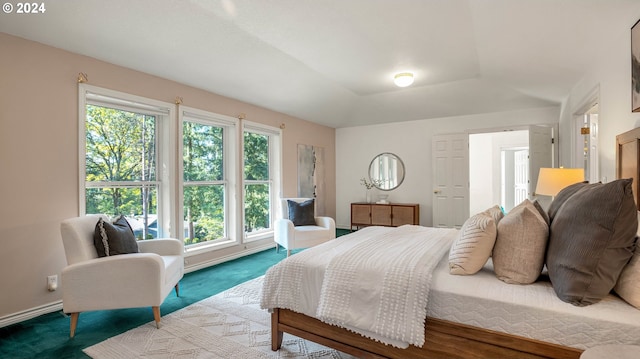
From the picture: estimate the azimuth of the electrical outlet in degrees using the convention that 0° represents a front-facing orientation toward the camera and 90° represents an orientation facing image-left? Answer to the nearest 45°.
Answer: approximately 315°

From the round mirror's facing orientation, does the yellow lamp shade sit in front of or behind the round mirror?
in front

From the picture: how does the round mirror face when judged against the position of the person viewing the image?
facing the viewer

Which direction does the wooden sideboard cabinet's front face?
toward the camera

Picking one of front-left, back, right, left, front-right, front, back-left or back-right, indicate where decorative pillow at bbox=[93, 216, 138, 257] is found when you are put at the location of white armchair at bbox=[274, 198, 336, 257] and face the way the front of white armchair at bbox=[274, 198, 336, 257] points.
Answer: right

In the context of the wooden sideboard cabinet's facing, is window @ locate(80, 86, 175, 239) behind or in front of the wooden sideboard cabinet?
in front

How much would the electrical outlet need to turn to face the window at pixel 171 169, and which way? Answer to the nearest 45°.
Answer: approximately 45° to its left

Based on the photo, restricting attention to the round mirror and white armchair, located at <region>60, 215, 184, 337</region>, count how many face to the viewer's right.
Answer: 1

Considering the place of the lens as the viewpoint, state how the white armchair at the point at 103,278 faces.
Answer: facing to the right of the viewer

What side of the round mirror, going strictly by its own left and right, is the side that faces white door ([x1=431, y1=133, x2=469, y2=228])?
left

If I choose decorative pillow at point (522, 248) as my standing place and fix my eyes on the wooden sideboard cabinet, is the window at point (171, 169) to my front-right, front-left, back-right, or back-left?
front-left

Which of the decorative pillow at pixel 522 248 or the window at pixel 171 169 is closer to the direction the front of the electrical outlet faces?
the decorative pillow

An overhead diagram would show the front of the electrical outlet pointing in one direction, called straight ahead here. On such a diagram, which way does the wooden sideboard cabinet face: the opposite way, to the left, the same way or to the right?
to the right

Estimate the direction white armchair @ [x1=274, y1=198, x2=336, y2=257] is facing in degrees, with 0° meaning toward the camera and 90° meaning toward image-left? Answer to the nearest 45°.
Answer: approximately 315°

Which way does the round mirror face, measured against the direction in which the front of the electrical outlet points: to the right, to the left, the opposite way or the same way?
to the right

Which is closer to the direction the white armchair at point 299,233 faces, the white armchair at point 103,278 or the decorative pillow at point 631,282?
the decorative pillow
